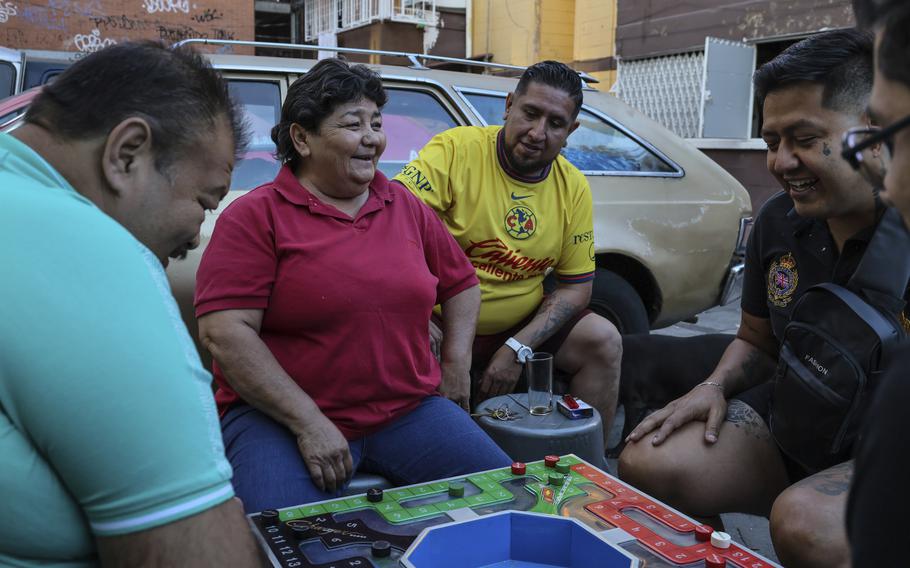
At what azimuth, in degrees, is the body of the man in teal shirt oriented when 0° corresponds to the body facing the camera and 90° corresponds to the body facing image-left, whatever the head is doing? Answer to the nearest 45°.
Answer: approximately 270°

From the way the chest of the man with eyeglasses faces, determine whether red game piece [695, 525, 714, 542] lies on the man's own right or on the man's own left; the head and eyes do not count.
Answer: on the man's own right

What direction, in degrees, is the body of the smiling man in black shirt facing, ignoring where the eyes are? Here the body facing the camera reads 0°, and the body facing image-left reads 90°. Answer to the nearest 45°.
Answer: approximately 45°

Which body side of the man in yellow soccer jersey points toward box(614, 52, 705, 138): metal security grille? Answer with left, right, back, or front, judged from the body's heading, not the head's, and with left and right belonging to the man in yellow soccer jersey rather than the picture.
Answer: back

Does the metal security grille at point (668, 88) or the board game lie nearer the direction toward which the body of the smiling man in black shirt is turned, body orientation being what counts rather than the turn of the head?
the board game

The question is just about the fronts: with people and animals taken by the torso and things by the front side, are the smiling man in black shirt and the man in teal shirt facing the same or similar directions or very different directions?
very different directions

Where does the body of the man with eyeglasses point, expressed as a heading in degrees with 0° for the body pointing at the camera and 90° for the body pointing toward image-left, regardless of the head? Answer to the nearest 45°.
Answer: approximately 90°

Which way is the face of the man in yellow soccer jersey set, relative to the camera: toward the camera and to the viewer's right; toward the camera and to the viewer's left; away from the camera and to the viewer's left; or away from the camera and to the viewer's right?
toward the camera and to the viewer's left

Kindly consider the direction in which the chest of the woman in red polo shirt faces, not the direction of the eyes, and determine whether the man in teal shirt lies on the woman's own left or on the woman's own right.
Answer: on the woman's own right

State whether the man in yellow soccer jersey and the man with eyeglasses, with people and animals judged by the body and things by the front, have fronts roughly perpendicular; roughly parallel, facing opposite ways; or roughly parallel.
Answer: roughly perpendicular

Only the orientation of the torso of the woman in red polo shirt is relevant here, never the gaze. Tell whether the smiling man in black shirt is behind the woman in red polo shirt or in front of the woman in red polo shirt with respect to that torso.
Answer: in front

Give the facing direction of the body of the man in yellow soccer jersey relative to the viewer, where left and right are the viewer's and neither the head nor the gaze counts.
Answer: facing the viewer

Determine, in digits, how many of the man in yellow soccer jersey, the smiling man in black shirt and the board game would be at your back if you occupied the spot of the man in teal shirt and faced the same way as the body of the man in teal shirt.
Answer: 0

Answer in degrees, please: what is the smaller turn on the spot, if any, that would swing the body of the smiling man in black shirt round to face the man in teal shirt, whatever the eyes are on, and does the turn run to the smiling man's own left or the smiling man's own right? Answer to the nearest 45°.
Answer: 0° — they already face them
